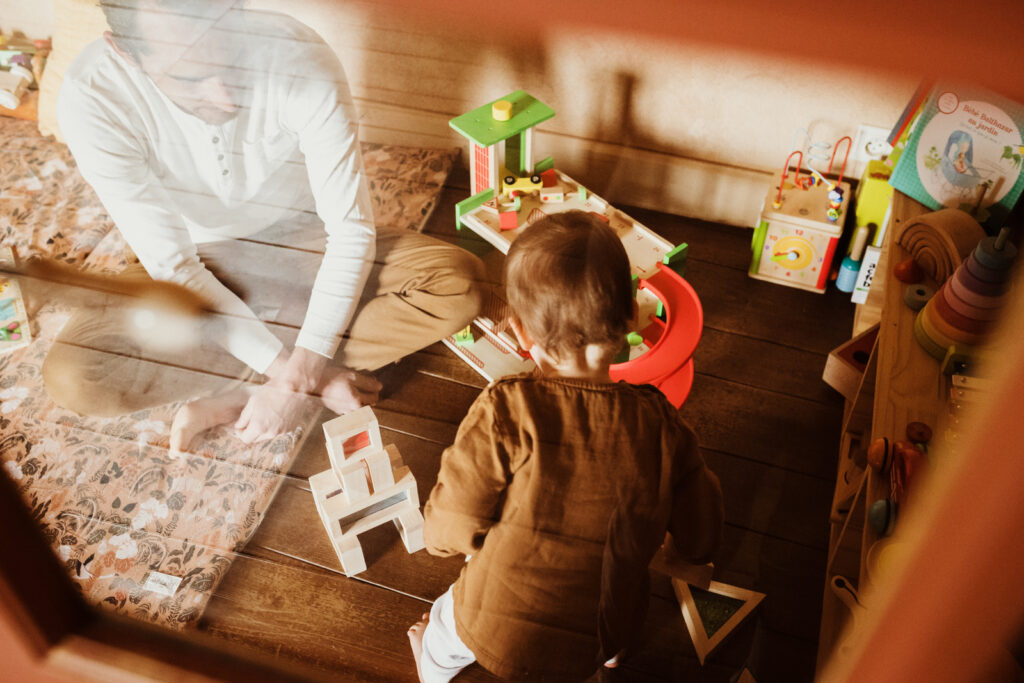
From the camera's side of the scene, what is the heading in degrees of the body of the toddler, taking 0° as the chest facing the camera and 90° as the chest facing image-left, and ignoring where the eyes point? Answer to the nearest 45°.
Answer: approximately 180°

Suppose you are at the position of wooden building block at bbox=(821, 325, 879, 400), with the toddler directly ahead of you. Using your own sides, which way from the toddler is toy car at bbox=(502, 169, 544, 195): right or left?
right

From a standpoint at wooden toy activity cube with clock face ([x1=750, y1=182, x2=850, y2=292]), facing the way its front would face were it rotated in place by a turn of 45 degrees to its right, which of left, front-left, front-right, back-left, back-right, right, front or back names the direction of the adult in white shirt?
front

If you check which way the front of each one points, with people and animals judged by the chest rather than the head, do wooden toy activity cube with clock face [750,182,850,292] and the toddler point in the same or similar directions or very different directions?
very different directions

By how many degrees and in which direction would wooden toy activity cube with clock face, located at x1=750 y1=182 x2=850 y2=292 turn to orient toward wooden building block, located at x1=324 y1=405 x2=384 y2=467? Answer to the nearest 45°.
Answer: approximately 45° to its right

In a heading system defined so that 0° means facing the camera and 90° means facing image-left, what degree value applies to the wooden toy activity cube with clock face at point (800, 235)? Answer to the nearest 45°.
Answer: approximately 0°

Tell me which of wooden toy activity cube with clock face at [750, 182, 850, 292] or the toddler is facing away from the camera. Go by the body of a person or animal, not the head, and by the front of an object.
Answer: the toddler

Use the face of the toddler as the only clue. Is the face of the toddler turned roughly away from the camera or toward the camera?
away from the camera

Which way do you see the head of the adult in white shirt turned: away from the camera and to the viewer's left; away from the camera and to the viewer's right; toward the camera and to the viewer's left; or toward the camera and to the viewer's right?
toward the camera and to the viewer's right

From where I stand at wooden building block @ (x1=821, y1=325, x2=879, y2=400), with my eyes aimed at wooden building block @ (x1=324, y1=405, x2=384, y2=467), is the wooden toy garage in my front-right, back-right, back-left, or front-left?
front-right

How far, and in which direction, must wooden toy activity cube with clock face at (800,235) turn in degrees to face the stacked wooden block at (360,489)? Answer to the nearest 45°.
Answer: approximately 45° to its right

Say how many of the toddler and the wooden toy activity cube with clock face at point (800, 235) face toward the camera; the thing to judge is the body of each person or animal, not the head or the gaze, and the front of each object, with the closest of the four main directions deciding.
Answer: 1
